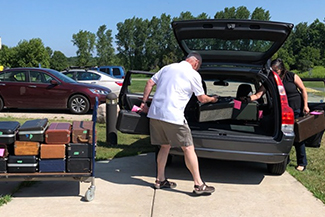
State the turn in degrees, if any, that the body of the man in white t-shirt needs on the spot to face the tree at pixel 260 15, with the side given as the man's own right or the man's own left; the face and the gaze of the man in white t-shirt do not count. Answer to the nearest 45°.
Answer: approximately 45° to the man's own left

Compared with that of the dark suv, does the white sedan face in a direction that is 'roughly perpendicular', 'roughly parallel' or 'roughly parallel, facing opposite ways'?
roughly perpendicular

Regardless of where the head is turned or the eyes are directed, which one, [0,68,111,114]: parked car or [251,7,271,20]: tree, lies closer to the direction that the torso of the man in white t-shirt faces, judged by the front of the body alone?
the tree

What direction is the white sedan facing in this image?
to the viewer's left

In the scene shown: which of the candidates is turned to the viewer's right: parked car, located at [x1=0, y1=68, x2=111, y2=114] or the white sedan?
the parked car

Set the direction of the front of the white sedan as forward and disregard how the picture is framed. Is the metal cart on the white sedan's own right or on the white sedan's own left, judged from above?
on the white sedan's own left

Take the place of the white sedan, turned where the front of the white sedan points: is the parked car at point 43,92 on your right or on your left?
on your left

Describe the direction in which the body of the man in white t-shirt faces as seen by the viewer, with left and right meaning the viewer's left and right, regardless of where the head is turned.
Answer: facing away from the viewer and to the right of the viewer

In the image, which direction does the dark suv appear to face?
away from the camera

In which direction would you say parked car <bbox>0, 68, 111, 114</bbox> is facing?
to the viewer's right

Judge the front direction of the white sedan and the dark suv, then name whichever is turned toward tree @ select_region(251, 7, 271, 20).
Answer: the dark suv

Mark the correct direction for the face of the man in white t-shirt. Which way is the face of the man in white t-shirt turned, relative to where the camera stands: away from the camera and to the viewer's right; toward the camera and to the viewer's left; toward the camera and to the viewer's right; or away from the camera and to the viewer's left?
away from the camera and to the viewer's right
